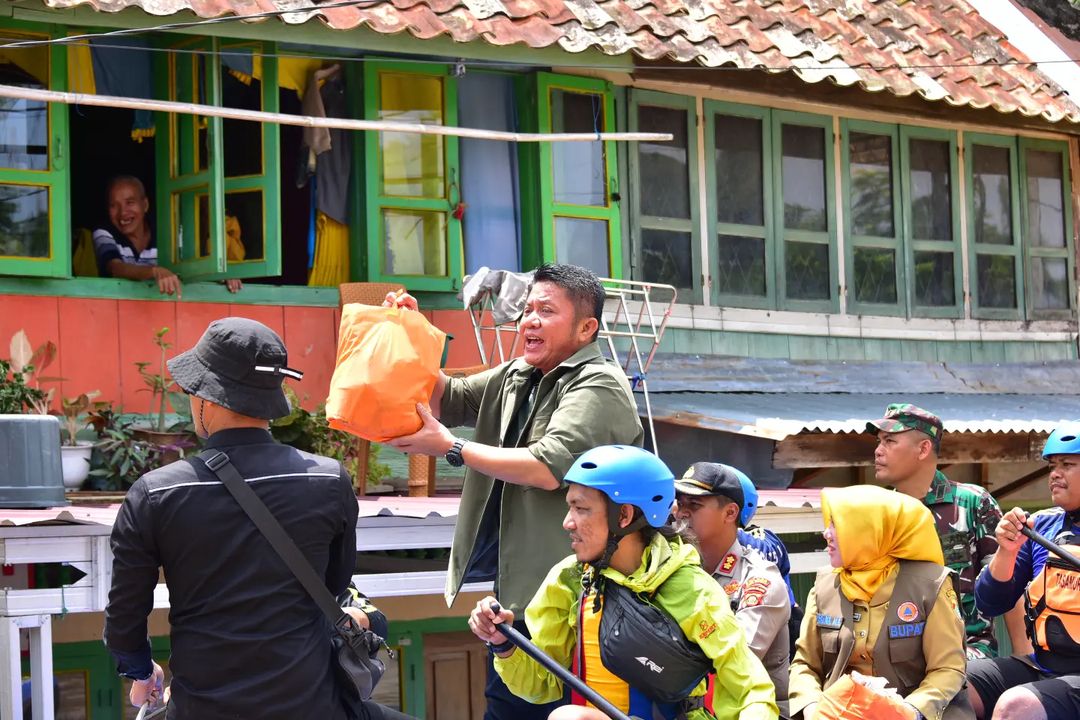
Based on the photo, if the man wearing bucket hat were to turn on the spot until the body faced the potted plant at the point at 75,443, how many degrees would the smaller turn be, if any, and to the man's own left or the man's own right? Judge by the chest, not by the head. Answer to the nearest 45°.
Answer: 0° — they already face it

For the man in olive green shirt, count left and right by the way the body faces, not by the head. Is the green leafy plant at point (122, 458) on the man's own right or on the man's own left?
on the man's own right

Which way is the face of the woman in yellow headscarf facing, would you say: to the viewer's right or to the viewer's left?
to the viewer's left

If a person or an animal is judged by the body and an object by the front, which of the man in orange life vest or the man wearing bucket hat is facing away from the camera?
the man wearing bucket hat

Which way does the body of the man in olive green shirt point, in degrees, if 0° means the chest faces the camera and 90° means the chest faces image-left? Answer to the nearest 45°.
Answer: approximately 45°

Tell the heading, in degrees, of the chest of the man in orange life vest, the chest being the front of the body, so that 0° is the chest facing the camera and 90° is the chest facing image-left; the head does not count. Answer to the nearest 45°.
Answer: approximately 45°

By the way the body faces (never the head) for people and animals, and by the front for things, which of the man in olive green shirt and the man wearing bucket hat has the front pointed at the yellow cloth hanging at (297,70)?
the man wearing bucket hat

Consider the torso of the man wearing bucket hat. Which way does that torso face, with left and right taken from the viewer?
facing away from the viewer

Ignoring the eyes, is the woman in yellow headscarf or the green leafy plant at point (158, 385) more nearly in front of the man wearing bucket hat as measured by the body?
the green leafy plant

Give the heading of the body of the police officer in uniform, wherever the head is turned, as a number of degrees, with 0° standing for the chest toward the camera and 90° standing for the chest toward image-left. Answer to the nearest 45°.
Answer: approximately 45°

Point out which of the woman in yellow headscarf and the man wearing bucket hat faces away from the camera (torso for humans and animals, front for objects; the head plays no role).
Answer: the man wearing bucket hat
